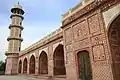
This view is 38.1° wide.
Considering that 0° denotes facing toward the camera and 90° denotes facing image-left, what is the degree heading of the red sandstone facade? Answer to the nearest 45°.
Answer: approximately 45°

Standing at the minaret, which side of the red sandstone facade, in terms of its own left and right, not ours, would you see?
right
